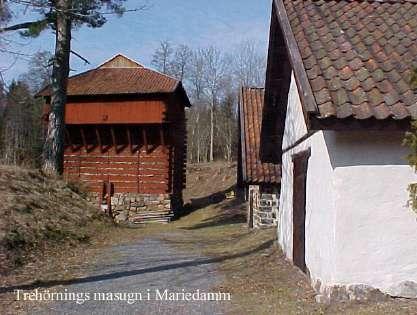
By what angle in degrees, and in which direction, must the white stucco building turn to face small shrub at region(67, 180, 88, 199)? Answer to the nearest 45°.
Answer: approximately 45° to its right

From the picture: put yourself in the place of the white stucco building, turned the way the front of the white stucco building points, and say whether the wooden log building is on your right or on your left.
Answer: on your right

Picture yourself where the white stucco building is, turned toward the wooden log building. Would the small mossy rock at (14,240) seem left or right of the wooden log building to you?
left

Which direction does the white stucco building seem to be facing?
to the viewer's left

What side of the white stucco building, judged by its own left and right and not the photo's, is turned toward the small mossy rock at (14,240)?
front

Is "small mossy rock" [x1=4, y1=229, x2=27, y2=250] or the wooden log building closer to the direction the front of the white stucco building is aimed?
the small mossy rock
